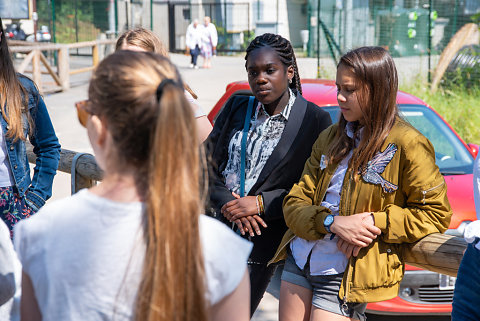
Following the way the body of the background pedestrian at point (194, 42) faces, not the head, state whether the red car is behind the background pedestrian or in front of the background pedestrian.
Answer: in front

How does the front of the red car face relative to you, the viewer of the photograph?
facing the viewer and to the right of the viewer

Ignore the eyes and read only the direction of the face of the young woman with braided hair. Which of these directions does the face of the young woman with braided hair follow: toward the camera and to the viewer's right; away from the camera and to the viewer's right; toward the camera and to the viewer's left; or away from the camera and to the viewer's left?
toward the camera and to the viewer's left

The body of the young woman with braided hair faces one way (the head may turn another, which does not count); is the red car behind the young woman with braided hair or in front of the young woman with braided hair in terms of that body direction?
behind

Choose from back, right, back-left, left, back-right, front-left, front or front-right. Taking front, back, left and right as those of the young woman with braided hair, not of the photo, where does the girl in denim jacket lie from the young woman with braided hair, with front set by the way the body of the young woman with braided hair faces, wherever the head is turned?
front-right

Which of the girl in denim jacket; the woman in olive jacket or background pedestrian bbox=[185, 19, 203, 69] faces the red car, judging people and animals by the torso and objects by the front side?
the background pedestrian

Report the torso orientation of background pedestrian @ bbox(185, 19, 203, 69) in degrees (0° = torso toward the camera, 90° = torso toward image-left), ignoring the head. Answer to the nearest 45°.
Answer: approximately 0°

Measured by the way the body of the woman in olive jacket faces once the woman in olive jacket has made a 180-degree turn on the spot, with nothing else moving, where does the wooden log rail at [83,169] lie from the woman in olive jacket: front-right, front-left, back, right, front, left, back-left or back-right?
left

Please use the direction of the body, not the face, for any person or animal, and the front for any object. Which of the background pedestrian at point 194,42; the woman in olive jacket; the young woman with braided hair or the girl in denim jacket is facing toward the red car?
the background pedestrian

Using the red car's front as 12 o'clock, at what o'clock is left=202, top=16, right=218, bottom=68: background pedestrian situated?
The background pedestrian is roughly at 7 o'clock from the red car.

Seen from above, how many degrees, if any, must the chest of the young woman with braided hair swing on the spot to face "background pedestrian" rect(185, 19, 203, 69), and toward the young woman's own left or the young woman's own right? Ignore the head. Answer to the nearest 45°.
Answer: approximately 135° to the young woman's own right

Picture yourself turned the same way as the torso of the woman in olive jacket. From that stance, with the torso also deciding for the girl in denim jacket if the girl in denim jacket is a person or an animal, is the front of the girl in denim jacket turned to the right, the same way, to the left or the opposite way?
to the left
